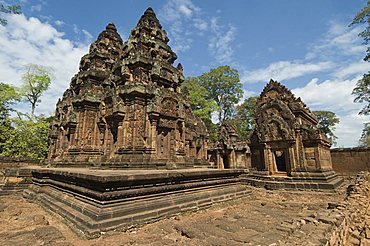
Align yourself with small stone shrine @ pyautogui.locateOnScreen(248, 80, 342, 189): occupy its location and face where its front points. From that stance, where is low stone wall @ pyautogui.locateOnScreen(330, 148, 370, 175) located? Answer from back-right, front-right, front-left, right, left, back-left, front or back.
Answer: back

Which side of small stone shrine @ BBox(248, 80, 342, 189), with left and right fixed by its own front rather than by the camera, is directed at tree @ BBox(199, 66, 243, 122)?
right

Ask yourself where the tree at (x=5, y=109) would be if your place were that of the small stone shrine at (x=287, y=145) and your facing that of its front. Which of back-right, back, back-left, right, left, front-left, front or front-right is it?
front-right

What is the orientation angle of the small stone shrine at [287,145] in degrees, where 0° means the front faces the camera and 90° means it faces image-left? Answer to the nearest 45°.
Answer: approximately 45°

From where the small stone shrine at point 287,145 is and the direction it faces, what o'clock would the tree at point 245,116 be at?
The tree is roughly at 4 o'clock from the small stone shrine.

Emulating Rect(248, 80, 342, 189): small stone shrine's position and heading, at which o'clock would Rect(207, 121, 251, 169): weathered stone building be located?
The weathered stone building is roughly at 3 o'clock from the small stone shrine.

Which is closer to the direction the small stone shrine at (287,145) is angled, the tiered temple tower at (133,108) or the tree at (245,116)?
the tiered temple tower

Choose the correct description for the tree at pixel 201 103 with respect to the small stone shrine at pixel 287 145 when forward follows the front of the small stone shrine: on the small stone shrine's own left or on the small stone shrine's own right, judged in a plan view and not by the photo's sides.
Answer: on the small stone shrine's own right
